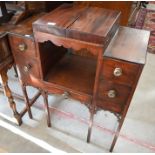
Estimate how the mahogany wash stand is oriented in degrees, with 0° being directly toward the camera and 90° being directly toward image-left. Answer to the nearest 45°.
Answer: approximately 45°
